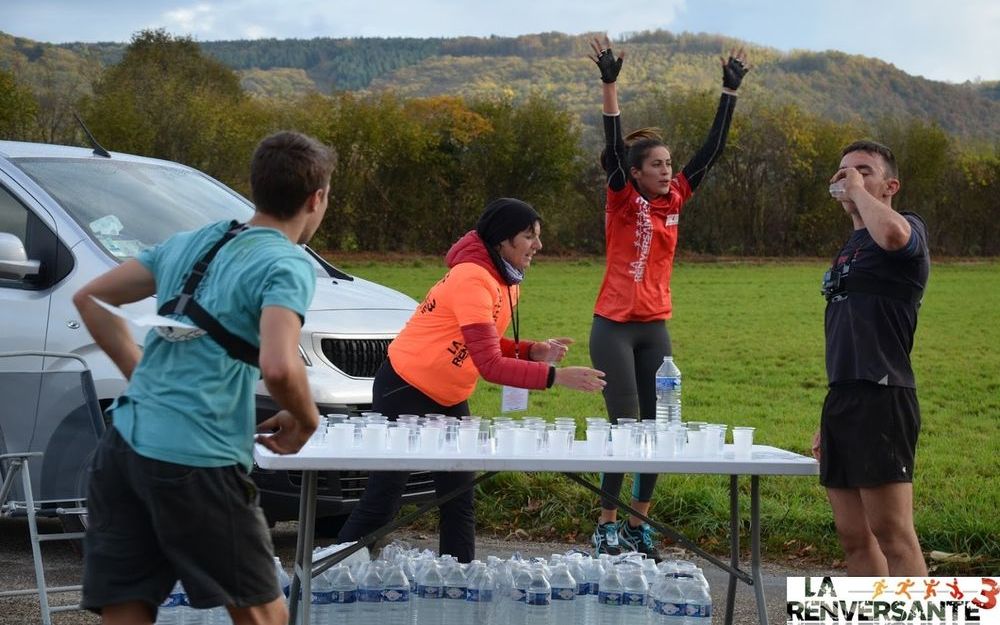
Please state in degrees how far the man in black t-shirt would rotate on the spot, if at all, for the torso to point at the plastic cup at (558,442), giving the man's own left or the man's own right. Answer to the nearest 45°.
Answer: approximately 45° to the man's own right

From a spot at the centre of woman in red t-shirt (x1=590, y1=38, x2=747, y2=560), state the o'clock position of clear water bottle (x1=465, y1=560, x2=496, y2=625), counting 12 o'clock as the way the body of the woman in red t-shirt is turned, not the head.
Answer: The clear water bottle is roughly at 2 o'clock from the woman in red t-shirt.

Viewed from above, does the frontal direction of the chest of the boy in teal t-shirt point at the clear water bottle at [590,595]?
yes

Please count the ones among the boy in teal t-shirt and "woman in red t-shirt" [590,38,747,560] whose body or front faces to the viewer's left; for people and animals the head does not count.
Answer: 0

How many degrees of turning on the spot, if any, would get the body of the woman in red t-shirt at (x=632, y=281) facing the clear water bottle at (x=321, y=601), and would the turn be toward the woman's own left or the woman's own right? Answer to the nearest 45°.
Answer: approximately 90° to the woman's own right

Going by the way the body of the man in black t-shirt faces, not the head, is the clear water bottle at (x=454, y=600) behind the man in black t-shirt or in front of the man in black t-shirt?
in front

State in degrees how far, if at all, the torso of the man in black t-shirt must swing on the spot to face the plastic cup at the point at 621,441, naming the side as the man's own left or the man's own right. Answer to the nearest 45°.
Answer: approximately 45° to the man's own right

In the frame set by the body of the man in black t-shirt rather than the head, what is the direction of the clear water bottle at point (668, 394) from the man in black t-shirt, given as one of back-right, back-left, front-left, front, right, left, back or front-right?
right

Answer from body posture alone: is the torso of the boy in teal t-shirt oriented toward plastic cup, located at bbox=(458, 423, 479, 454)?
yes

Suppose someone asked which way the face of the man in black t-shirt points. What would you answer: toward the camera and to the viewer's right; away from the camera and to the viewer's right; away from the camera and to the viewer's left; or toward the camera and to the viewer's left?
toward the camera and to the viewer's left

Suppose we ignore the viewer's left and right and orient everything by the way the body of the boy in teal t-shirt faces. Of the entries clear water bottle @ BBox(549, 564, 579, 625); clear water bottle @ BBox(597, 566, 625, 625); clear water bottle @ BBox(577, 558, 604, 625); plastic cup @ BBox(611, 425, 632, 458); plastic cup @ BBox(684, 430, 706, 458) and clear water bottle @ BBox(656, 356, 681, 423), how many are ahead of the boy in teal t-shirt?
6

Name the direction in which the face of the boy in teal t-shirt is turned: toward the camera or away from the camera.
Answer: away from the camera

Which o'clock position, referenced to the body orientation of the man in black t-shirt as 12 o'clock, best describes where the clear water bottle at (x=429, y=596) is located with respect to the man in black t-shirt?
The clear water bottle is roughly at 1 o'clock from the man in black t-shirt.

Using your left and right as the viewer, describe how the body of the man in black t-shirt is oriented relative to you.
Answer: facing the viewer and to the left of the viewer

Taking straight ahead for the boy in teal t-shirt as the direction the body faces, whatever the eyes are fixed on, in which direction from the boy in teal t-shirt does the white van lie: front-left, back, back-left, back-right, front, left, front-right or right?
front-left

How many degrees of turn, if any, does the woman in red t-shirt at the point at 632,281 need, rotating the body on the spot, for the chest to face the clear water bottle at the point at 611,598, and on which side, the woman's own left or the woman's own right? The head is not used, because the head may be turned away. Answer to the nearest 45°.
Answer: approximately 45° to the woman's own right
